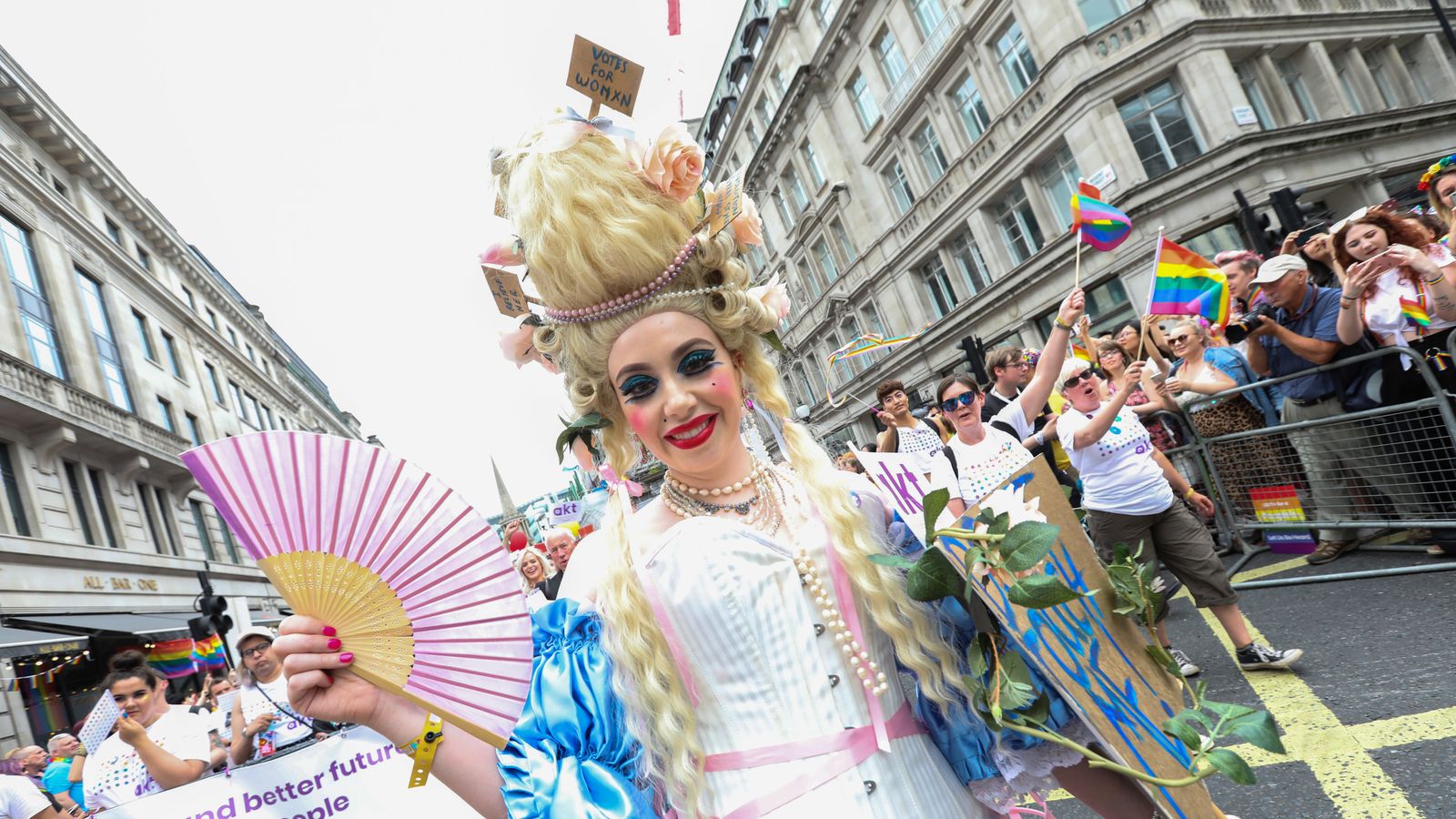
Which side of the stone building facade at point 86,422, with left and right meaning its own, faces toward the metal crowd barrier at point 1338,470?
front

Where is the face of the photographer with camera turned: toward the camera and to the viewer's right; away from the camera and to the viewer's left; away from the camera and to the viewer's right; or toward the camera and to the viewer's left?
toward the camera and to the viewer's left

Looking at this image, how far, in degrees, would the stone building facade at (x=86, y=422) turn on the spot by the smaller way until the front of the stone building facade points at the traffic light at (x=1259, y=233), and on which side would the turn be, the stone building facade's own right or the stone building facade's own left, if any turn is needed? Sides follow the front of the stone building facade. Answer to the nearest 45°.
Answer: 0° — it already faces it

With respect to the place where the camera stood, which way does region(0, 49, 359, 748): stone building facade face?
facing the viewer and to the right of the viewer

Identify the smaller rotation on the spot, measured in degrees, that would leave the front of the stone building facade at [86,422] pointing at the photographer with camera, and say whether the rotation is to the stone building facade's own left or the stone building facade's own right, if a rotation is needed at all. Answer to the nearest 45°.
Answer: approximately 45° to the stone building facade's own right

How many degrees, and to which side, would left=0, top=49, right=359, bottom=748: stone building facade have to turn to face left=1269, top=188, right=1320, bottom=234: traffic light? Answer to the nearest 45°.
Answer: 0° — it already faces it

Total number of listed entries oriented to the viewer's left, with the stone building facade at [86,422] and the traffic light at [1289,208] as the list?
0

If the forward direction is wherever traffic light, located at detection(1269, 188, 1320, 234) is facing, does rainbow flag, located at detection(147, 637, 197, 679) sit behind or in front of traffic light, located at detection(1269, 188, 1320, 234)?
behind

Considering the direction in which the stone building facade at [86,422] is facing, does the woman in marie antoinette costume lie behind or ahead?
ahead
